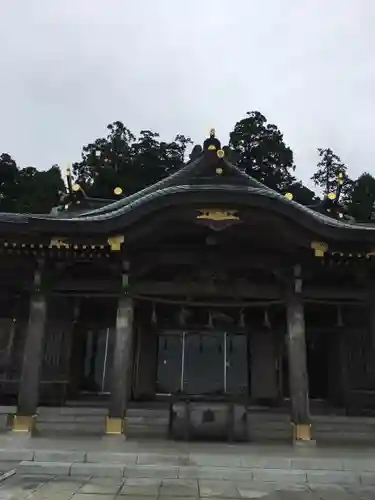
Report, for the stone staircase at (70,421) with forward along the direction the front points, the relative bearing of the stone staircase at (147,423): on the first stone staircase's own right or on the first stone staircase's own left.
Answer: on the first stone staircase's own left

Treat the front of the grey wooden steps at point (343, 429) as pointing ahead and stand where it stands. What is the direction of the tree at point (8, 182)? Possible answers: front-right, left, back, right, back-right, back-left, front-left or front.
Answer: back-right

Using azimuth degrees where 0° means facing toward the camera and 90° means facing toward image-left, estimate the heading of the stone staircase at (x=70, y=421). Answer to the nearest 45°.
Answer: approximately 0°

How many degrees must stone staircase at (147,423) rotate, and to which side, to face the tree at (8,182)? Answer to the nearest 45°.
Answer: approximately 135° to its right

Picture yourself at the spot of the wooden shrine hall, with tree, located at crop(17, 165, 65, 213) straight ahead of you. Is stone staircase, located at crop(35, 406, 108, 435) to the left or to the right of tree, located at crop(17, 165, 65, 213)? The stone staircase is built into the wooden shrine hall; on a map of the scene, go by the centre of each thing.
left

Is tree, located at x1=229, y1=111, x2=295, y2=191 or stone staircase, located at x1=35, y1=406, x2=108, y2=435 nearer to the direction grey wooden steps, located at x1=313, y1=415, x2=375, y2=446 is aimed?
the stone staircase

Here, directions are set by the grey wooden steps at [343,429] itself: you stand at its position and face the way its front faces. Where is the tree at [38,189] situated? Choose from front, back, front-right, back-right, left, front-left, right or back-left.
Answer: back-right
